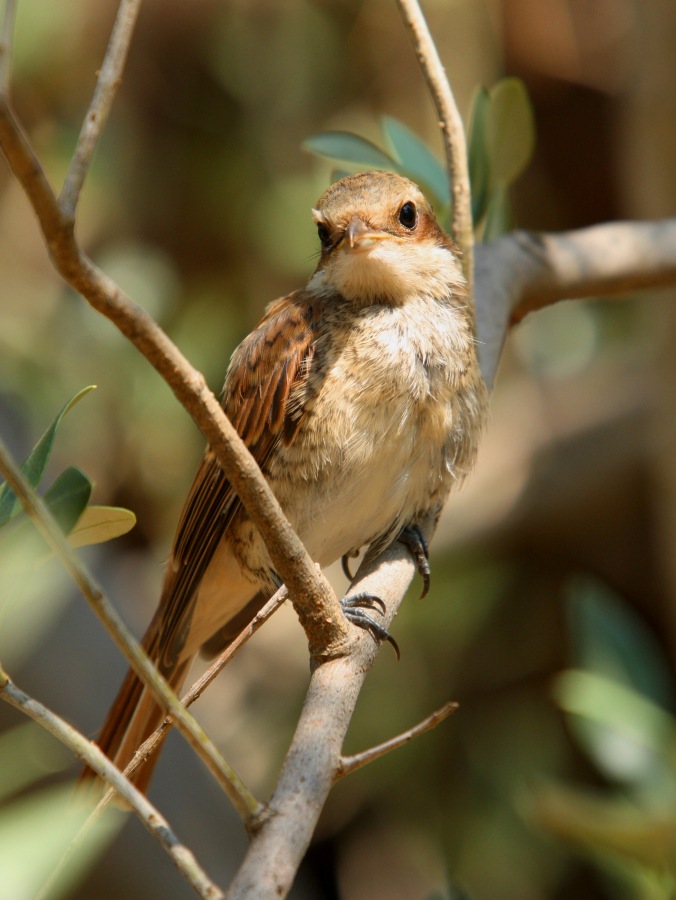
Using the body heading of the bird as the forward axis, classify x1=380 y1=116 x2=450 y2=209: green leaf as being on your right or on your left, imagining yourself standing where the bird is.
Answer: on your left

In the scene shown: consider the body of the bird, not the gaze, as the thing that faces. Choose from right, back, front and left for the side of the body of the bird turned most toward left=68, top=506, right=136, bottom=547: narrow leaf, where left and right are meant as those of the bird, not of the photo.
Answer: right

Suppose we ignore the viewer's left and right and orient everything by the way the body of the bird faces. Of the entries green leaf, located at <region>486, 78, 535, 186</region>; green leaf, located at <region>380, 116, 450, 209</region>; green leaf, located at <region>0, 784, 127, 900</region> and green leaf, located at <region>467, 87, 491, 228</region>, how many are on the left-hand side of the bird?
3

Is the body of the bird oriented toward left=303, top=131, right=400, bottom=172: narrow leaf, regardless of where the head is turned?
no

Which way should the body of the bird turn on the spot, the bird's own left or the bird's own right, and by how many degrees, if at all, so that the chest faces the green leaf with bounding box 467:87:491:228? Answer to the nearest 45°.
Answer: approximately 90° to the bird's own left

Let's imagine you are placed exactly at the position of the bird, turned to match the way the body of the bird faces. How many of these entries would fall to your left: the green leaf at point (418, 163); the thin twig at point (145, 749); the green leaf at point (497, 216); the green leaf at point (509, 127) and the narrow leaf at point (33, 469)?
3

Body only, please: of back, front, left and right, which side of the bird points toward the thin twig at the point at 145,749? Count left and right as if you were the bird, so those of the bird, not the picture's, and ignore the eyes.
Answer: right

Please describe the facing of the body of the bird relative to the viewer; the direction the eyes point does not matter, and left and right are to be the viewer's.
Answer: facing the viewer and to the right of the viewer

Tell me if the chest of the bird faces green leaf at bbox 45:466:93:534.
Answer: no

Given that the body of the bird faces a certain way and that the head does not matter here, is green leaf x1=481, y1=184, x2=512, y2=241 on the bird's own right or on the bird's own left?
on the bird's own left

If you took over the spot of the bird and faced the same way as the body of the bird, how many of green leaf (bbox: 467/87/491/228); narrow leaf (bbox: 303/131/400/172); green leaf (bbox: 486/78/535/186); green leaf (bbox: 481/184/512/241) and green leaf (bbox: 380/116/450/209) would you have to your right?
0
